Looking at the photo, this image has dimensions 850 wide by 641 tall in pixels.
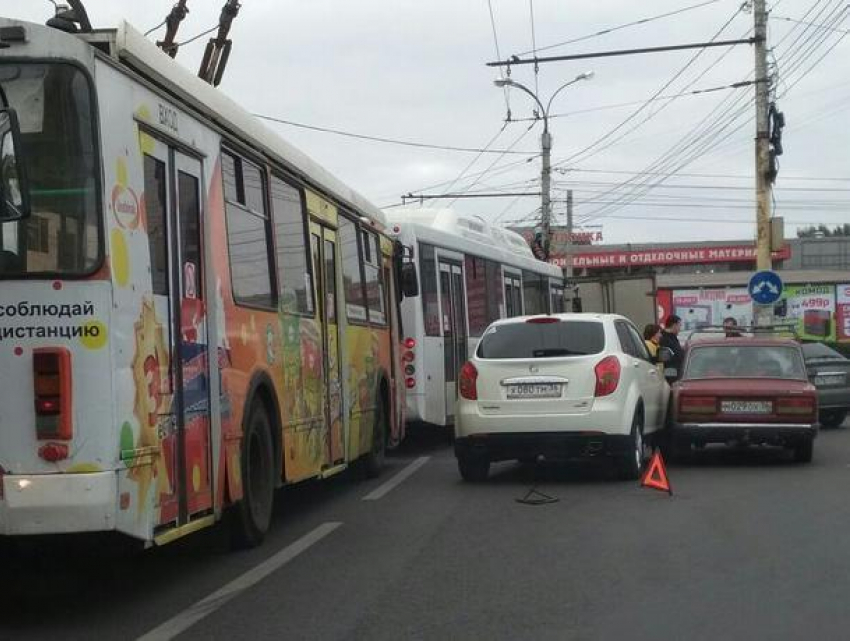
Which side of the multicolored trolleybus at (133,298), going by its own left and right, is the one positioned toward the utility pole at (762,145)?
front

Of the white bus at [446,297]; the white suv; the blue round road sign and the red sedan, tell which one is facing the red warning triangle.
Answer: the blue round road sign

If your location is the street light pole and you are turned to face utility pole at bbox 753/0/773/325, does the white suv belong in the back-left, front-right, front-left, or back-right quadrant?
front-right

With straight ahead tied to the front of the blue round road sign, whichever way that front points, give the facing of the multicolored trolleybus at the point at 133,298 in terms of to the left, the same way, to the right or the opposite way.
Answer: the opposite way

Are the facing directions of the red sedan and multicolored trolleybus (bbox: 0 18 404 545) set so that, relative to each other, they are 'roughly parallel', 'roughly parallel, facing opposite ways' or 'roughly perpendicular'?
roughly parallel

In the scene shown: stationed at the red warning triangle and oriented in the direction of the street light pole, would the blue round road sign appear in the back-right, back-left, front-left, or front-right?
front-right

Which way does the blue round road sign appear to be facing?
toward the camera

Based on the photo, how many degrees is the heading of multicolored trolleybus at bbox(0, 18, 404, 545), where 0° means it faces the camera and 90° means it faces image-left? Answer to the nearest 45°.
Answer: approximately 225°

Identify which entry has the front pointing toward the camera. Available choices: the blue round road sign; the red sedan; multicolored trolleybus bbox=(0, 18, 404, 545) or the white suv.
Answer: the blue round road sign

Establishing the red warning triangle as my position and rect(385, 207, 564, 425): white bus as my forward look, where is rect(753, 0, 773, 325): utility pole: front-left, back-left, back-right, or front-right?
front-right

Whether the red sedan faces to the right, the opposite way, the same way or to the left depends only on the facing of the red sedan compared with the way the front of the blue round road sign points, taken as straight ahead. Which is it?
the opposite way

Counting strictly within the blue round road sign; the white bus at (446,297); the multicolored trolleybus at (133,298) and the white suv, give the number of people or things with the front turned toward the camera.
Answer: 1

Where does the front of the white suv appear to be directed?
away from the camera

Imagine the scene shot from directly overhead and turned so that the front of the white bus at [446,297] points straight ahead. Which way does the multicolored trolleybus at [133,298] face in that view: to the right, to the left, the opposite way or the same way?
the same way

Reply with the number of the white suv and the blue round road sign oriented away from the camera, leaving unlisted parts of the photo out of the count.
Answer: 1

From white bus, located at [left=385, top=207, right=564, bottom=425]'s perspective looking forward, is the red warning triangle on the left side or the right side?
on its right

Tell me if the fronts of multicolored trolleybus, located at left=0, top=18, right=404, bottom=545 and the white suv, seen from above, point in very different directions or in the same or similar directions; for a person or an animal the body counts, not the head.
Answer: same or similar directions

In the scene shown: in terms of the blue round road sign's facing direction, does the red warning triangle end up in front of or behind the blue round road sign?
in front

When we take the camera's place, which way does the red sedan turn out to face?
facing away from the viewer
